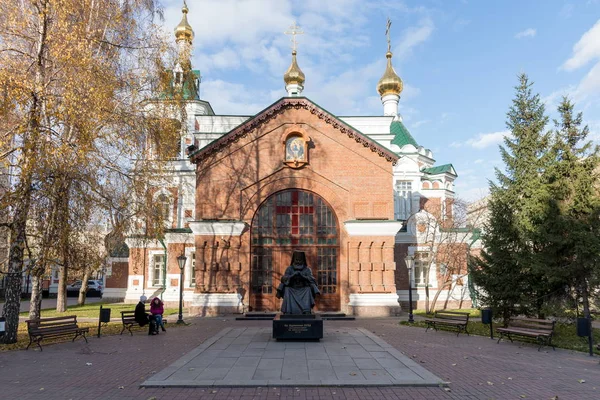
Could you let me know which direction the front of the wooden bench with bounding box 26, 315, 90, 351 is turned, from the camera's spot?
facing the viewer and to the right of the viewer

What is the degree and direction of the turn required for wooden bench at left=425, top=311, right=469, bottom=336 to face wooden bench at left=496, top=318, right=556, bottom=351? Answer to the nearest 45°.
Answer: approximately 90° to its left

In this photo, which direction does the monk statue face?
toward the camera

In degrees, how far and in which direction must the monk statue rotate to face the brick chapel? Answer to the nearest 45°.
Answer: approximately 180°

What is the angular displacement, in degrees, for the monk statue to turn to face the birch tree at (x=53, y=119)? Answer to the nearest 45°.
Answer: approximately 90° to its right

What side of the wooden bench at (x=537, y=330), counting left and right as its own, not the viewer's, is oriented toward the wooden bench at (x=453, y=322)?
right

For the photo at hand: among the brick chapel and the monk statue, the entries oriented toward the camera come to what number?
2

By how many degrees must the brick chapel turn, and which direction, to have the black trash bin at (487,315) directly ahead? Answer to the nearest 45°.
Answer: approximately 45° to its left

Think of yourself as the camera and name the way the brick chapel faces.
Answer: facing the viewer

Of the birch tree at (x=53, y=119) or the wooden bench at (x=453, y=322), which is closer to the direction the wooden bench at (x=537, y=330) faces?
the birch tree
